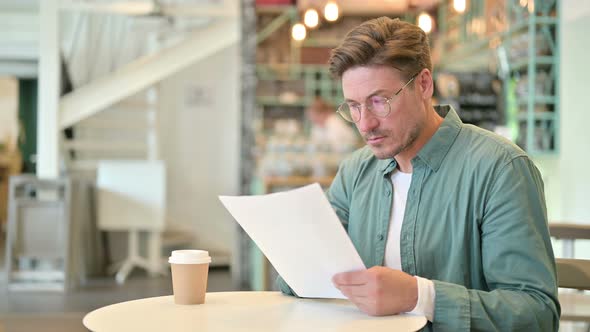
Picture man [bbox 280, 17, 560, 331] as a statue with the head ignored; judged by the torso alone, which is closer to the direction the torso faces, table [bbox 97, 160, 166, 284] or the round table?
the round table

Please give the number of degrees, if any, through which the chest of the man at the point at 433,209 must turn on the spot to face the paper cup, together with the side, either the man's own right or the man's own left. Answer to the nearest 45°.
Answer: approximately 45° to the man's own right

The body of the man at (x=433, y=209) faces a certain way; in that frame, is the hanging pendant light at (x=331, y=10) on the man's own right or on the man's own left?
on the man's own right

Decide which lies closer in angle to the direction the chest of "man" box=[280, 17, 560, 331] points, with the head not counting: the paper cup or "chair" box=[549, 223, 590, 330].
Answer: the paper cup

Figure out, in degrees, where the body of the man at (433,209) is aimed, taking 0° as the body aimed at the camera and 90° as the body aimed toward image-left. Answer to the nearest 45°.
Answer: approximately 45°

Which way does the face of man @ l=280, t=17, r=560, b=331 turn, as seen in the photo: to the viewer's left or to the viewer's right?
to the viewer's left
